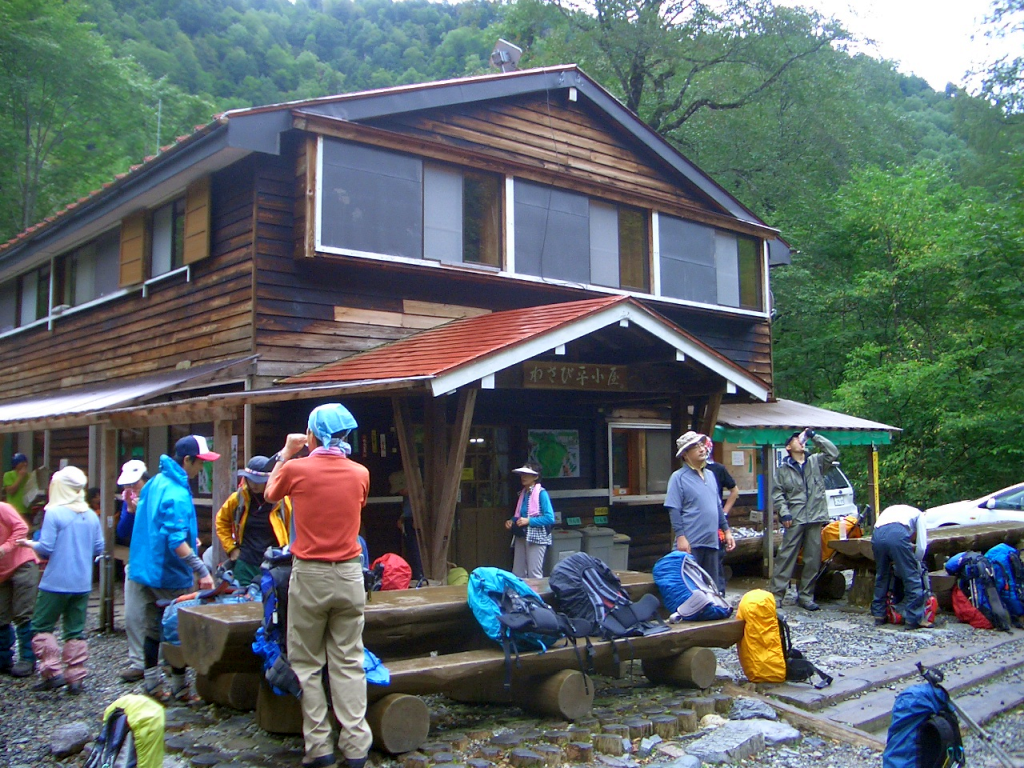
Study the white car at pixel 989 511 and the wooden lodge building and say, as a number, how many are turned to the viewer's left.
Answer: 1

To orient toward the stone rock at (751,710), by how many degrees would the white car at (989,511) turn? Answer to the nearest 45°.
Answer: approximately 90° to its left

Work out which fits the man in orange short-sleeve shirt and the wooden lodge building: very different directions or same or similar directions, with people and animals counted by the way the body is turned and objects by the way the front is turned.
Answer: very different directions

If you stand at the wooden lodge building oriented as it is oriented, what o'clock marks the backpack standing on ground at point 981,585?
The backpack standing on ground is roughly at 11 o'clock from the wooden lodge building.

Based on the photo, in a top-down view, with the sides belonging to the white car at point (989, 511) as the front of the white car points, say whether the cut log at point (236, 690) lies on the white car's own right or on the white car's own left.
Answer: on the white car's own left

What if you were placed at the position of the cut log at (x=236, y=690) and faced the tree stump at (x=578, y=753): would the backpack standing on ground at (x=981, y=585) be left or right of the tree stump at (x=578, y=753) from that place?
left

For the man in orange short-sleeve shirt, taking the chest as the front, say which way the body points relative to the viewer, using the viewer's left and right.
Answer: facing away from the viewer and to the left of the viewer

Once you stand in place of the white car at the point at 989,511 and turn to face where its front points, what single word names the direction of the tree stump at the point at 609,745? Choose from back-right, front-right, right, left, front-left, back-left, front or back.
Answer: left

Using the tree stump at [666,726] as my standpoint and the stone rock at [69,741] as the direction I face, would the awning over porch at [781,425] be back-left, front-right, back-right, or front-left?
back-right

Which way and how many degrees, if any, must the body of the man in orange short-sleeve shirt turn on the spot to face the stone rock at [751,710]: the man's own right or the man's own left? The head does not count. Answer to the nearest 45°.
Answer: approximately 135° to the man's own right

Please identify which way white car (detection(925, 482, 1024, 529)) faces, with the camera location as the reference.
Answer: facing to the left of the viewer
